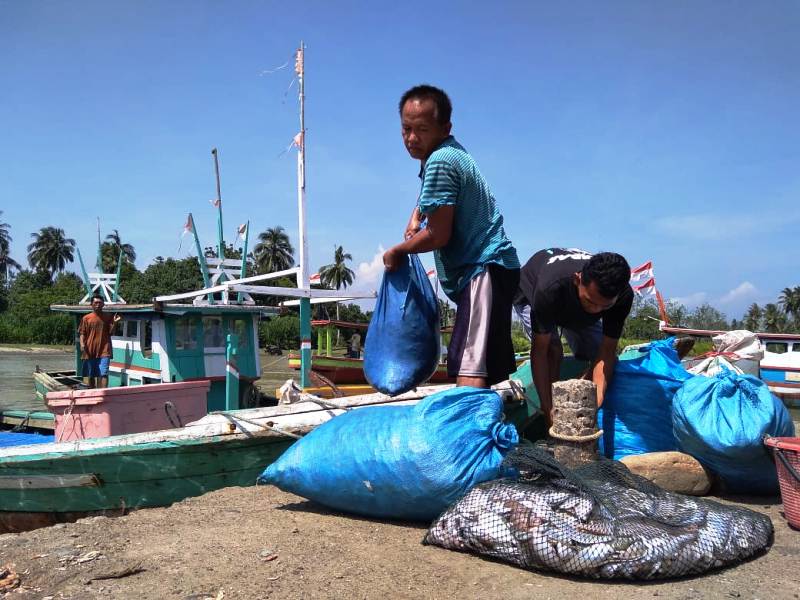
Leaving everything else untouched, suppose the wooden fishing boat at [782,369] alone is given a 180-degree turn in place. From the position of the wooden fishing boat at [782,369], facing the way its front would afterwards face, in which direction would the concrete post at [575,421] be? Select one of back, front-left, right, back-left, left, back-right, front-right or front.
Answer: right

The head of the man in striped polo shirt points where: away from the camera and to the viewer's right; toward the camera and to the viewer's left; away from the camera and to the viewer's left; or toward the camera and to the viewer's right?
toward the camera and to the viewer's left

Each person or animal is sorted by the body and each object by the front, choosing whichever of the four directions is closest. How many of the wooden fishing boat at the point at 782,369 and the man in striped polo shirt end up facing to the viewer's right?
0

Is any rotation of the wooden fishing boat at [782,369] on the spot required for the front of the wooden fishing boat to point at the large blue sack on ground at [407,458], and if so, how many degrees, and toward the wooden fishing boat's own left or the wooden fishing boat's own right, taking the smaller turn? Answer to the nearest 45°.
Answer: approximately 90° to the wooden fishing boat's own left

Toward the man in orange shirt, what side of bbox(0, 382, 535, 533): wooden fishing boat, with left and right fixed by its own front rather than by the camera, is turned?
left

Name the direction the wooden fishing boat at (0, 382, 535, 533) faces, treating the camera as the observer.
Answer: facing to the right of the viewer

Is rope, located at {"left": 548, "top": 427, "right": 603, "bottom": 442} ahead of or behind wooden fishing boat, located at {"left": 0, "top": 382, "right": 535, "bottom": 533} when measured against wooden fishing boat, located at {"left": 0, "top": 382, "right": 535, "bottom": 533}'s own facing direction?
ahead

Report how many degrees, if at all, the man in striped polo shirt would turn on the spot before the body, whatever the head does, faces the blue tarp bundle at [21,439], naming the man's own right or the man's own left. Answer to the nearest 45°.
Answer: approximately 45° to the man's own right

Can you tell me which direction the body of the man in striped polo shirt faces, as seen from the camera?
to the viewer's left

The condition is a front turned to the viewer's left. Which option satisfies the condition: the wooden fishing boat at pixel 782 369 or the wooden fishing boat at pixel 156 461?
the wooden fishing boat at pixel 782 369

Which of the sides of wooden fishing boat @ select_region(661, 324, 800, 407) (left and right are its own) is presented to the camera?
left
